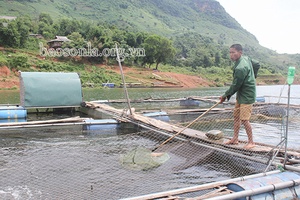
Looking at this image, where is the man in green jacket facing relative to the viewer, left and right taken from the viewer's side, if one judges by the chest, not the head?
facing to the left of the viewer

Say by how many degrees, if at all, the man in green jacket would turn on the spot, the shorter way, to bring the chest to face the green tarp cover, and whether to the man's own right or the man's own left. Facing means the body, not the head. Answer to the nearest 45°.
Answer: approximately 45° to the man's own right

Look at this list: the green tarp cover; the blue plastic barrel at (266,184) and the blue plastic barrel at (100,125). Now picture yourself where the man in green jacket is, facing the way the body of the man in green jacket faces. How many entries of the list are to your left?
1

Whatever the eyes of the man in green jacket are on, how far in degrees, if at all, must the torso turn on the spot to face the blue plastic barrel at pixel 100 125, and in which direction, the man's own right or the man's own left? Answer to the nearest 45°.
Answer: approximately 45° to the man's own right

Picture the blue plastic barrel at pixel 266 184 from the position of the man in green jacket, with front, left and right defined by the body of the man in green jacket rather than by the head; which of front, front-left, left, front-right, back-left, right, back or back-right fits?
left
